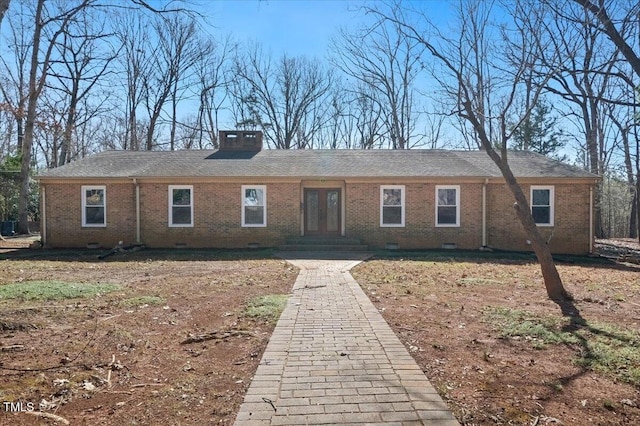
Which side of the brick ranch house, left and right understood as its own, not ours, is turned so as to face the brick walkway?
front

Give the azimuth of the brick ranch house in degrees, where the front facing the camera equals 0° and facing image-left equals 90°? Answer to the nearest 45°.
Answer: approximately 0°

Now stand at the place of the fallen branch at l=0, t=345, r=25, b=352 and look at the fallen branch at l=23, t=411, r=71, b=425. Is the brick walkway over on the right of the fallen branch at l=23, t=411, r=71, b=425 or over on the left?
left

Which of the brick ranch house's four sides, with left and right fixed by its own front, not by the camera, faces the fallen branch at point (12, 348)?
front

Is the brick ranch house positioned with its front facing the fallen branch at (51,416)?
yes
